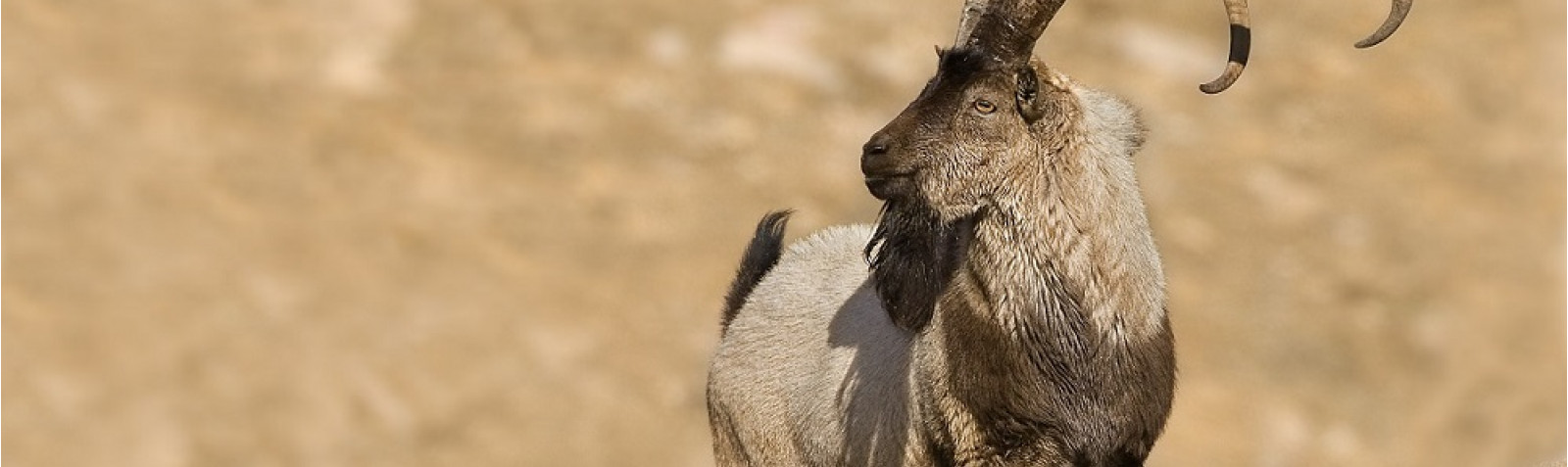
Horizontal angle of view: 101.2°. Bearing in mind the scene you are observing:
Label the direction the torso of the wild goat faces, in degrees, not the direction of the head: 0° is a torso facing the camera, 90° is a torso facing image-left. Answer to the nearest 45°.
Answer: approximately 315°
